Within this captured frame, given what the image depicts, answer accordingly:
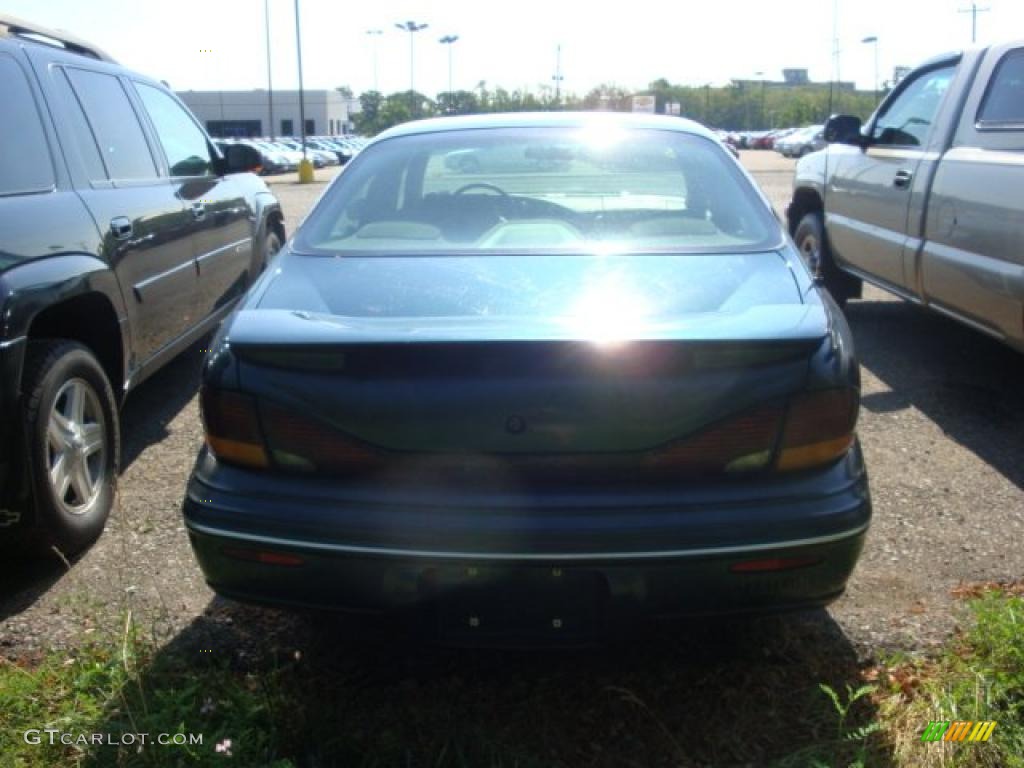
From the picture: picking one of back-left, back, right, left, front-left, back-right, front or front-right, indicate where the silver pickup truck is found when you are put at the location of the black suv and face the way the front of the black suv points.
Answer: front-right

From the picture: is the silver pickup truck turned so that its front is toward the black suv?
no

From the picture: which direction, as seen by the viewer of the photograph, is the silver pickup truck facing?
facing away from the viewer and to the left of the viewer

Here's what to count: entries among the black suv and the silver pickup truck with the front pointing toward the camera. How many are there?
0

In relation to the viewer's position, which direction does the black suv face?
facing away from the viewer and to the right of the viewer
